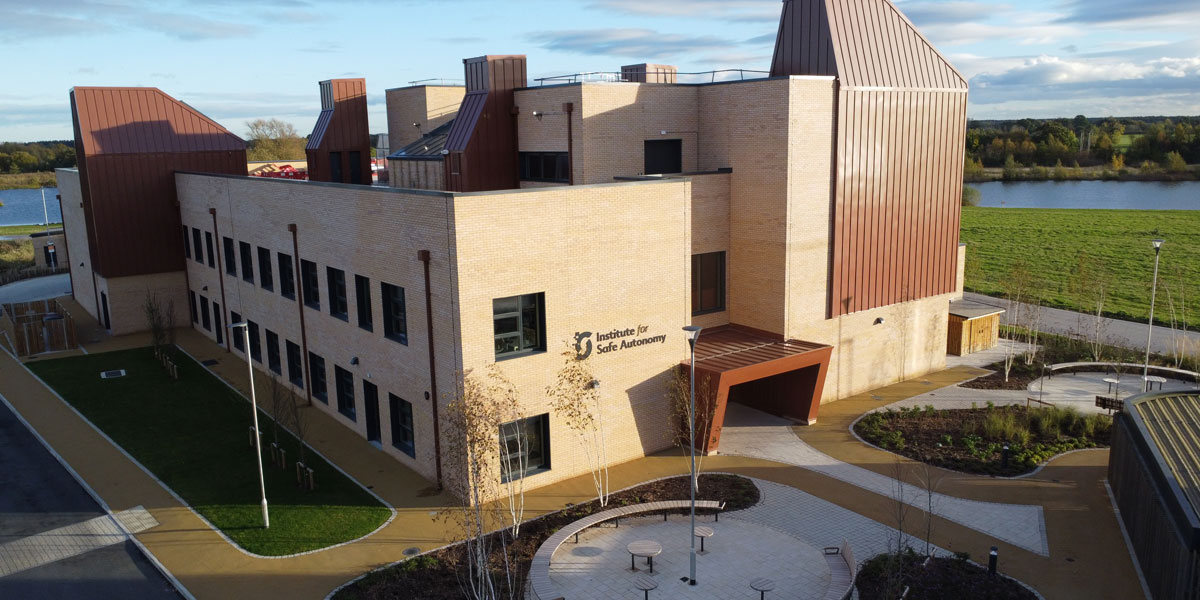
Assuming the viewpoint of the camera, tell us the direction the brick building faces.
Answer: facing the viewer and to the right of the viewer

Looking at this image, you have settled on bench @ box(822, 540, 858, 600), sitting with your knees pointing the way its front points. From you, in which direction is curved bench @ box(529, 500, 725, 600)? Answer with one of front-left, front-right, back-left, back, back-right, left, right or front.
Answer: front

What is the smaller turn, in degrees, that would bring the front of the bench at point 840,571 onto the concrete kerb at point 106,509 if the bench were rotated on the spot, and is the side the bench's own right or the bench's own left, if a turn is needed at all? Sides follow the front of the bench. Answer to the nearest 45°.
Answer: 0° — it already faces it

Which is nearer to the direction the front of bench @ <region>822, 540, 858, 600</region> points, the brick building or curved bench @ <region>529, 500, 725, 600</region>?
the curved bench

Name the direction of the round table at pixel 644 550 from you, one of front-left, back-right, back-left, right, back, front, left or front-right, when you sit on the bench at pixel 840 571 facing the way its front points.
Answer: front

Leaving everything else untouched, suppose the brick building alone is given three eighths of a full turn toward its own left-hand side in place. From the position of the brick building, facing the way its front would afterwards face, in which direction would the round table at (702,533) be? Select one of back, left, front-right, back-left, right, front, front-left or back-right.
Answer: back

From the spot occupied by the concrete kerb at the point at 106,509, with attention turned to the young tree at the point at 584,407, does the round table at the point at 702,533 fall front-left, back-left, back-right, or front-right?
front-right

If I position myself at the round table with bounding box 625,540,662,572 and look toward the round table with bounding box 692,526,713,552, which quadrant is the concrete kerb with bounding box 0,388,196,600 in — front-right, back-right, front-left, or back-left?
back-left

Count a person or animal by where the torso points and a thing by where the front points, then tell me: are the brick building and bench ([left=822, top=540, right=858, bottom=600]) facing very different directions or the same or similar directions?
very different directions

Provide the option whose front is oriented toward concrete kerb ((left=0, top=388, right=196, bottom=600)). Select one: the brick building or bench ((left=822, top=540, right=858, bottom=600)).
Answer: the bench

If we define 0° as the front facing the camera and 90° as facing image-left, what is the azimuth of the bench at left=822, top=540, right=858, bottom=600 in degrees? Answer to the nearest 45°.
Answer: approximately 90°

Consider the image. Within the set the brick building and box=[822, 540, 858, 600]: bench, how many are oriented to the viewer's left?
1
